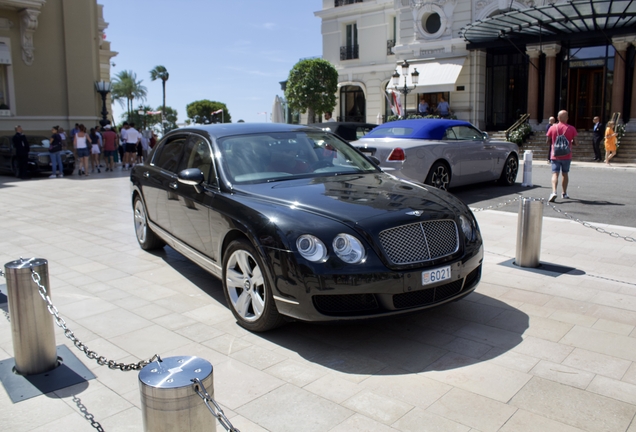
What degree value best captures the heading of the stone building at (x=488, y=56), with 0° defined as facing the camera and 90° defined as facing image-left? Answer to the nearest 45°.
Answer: approximately 45°

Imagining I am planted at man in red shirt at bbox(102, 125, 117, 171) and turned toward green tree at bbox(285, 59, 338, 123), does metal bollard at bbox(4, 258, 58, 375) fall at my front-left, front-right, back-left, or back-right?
back-right

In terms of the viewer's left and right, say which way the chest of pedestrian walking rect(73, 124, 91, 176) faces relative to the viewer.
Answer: facing away from the viewer

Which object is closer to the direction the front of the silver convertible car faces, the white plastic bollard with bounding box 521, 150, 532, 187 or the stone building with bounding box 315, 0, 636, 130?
the white plastic bollard

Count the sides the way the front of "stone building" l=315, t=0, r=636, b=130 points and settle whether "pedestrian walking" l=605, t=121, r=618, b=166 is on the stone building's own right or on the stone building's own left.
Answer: on the stone building's own left

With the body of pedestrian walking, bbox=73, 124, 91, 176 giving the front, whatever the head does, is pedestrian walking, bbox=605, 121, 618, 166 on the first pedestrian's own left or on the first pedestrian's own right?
on the first pedestrian's own right

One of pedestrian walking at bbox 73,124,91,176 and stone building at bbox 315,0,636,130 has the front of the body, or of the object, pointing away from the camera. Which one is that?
the pedestrian walking

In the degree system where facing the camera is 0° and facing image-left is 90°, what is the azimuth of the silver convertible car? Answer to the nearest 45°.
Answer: approximately 225°
